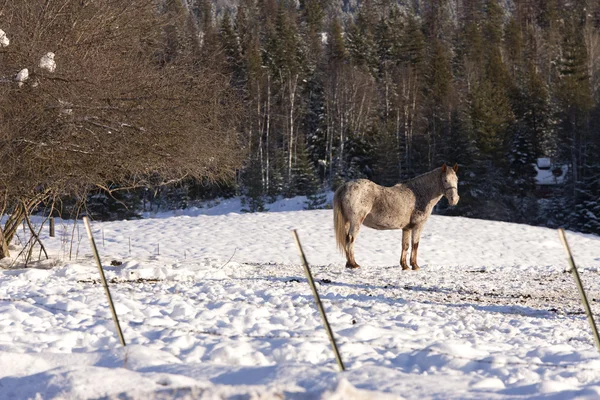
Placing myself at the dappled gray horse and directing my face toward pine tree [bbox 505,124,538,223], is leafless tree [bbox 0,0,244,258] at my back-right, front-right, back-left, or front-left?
back-left

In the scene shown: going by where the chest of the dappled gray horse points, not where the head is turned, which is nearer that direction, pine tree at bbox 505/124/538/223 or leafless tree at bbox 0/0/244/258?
the pine tree

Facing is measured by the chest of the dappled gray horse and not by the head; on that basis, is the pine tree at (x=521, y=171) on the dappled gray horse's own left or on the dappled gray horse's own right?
on the dappled gray horse's own left

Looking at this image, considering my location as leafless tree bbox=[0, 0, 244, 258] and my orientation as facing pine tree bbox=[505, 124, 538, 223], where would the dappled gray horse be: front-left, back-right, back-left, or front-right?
front-right

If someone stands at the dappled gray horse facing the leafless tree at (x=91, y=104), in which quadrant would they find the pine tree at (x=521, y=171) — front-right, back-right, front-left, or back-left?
back-right

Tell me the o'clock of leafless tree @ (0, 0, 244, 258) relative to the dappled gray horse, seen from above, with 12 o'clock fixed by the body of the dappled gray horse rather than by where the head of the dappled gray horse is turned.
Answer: The leafless tree is roughly at 5 o'clock from the dappled gray horse.

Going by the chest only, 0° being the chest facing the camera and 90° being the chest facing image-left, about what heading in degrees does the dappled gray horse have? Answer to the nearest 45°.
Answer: approximately 270°
